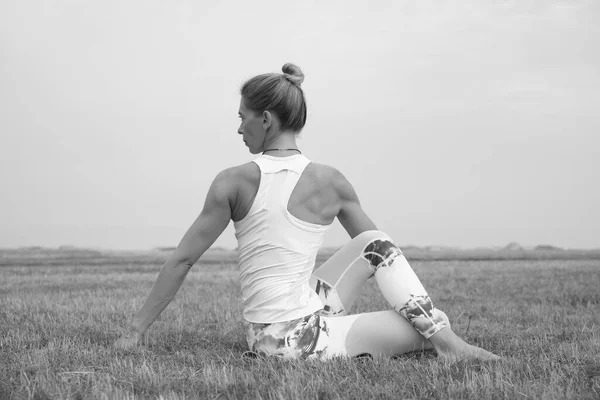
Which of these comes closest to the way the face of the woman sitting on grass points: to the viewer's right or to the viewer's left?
to the viewer's left

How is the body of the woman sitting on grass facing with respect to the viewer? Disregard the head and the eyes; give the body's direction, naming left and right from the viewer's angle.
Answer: facing away from the viewer
